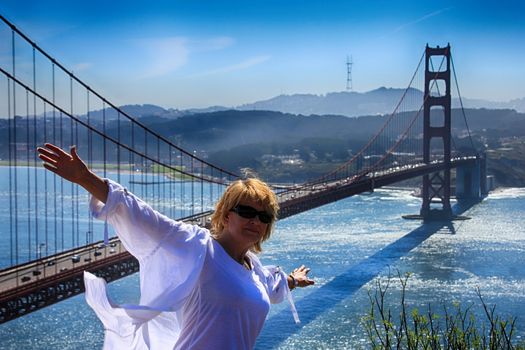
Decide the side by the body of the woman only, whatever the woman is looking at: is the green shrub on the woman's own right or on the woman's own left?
on the woman's own left

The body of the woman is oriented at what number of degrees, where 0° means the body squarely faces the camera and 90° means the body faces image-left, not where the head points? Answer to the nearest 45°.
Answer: approximately 315°
